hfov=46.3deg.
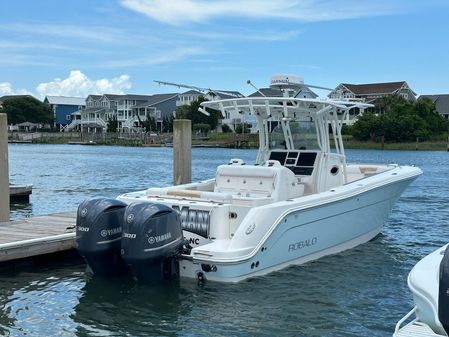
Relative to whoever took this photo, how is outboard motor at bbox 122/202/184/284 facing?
facing away from the viewer and to the right of the viewer

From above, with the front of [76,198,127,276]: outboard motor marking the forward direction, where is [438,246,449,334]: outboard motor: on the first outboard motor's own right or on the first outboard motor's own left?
on the first outboard motor's own right

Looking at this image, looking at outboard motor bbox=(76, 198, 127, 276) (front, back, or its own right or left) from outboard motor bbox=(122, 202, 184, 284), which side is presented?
right

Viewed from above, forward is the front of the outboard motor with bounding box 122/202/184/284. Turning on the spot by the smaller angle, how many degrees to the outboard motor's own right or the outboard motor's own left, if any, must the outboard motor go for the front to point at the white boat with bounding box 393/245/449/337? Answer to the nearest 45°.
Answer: approximately 90° to the outboard motor's own right

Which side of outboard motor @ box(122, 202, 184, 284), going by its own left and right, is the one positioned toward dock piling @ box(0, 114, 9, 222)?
left

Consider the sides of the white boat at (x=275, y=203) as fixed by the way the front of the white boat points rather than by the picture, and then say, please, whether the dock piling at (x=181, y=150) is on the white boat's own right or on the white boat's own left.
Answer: on the white boat's own left

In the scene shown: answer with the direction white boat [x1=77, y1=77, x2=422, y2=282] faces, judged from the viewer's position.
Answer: facing away from the viewer and to the right of the viewer

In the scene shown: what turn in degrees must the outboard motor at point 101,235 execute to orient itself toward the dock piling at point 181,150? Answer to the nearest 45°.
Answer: approximately 45° to its left

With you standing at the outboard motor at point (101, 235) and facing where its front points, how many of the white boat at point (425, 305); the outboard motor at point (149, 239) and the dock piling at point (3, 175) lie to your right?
2

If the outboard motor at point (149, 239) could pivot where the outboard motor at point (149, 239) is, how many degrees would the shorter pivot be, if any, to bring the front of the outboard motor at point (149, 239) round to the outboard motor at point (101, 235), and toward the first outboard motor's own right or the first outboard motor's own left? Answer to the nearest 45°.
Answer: approximately 90° to the first outboard motor's own left

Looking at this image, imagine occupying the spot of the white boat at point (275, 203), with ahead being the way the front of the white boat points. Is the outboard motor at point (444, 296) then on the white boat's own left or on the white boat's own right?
on the white boat's own right

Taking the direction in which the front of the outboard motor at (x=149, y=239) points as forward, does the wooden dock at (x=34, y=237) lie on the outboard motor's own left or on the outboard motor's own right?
on the outboard motor's own left
